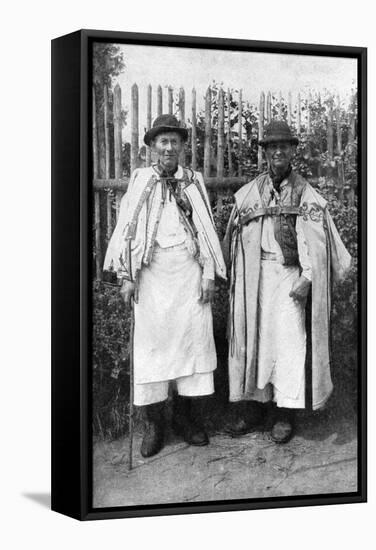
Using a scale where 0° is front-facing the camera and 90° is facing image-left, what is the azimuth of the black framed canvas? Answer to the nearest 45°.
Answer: approximately 315°
